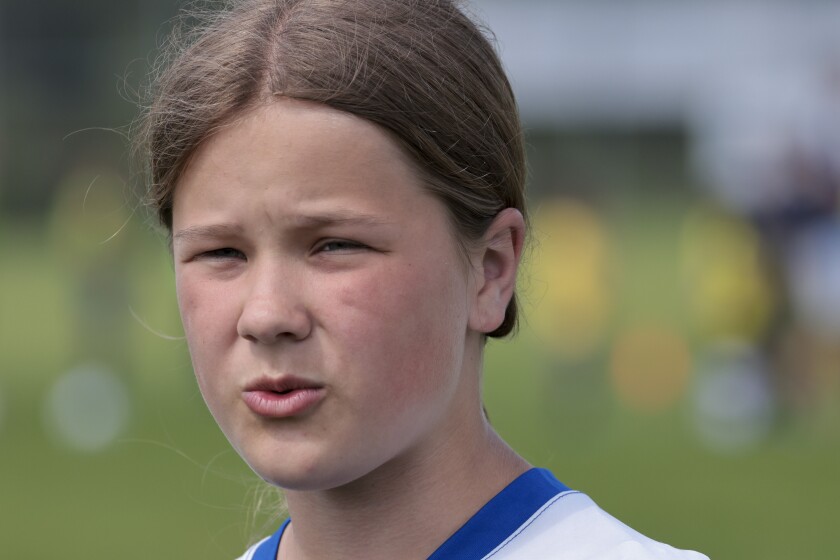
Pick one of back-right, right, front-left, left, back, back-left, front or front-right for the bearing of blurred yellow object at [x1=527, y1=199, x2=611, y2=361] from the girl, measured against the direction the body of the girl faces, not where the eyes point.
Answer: back-right

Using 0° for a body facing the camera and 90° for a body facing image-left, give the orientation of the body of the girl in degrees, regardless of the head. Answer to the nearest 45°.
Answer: approximately 45°

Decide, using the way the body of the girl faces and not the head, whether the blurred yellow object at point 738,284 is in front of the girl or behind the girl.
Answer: behind

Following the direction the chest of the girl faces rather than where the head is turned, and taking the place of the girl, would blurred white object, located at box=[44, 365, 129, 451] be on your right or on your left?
on your right

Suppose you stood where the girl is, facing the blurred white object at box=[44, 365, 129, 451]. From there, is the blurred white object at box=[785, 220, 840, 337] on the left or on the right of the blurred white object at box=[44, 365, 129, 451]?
right
